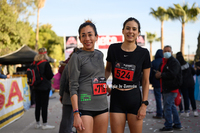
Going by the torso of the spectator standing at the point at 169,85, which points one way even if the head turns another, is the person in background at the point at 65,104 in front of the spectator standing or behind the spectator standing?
in front

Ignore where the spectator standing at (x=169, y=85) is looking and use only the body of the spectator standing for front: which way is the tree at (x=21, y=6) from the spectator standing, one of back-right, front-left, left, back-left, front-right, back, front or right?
right

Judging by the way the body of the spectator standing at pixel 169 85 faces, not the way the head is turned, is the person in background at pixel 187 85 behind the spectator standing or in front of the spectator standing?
behind

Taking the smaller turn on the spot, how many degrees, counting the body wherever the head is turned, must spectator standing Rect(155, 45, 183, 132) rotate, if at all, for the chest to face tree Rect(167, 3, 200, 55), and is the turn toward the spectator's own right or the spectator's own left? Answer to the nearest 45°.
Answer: approximately 135° to the spectator's own right

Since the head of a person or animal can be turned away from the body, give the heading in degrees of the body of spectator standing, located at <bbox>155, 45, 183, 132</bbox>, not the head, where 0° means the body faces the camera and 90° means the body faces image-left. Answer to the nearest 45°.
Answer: approximately 45°

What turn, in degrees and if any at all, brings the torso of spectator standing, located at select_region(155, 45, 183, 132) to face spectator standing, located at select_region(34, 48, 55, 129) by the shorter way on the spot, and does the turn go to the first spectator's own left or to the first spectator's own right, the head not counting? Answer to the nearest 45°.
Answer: approximately 45° to the first spectator's own right

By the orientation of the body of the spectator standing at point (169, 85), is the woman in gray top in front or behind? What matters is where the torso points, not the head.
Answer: in front

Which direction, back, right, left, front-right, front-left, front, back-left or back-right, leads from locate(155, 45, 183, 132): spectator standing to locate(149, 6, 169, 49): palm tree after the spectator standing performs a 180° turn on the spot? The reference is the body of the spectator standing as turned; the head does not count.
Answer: front-left

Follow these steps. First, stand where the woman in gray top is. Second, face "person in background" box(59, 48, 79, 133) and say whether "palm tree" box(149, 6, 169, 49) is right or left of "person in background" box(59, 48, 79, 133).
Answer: right

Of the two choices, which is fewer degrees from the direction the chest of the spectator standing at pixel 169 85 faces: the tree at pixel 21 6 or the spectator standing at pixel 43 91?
the spectator standing
